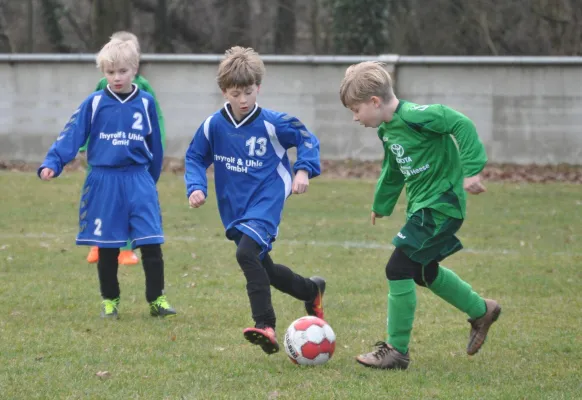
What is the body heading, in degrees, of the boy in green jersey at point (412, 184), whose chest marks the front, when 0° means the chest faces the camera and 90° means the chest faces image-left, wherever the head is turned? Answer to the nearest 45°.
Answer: approximately 45°

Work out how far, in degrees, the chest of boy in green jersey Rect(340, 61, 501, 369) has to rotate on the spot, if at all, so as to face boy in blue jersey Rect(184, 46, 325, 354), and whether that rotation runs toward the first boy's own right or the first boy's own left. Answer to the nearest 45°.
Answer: approximately 45° to the first boy's own right

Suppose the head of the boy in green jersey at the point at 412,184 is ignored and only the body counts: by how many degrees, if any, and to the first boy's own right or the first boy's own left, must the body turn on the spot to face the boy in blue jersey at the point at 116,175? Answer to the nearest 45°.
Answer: approximately 90° to the first boy's own right

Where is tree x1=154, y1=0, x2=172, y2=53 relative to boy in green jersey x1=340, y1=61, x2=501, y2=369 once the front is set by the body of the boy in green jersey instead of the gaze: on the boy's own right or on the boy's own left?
on the boy's own right

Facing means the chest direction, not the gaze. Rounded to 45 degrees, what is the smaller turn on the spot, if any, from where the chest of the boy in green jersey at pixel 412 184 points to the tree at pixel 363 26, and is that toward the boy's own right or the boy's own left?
approximately 135° to the boy's own right

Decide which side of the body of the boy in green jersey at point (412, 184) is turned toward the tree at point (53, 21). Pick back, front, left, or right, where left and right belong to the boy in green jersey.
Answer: right

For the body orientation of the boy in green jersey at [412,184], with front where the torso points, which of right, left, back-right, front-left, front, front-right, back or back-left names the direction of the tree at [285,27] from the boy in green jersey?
back-right

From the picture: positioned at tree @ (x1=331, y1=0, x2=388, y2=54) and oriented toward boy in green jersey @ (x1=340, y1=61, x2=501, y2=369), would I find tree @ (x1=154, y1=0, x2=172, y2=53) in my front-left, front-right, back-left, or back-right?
back-right
